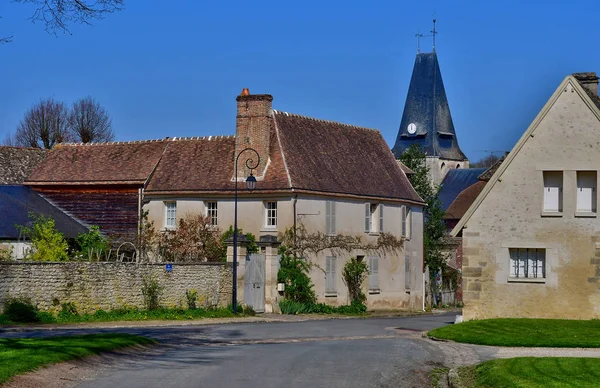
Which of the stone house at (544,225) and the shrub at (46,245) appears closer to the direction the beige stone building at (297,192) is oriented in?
the stone house

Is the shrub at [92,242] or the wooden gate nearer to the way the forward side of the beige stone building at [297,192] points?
the wooden gate

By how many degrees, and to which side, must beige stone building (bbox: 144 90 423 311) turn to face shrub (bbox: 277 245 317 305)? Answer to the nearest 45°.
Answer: approximately 45° to its right

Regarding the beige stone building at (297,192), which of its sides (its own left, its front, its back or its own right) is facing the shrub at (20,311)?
right

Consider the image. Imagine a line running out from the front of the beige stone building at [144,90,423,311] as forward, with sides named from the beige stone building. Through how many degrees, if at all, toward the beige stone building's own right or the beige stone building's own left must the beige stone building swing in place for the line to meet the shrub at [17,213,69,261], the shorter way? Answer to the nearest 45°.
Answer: approximately 90° to the beige stone building's own right

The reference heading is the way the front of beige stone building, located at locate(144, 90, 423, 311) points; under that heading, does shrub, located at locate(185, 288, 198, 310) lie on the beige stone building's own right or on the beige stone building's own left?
on the beige stone building's own right

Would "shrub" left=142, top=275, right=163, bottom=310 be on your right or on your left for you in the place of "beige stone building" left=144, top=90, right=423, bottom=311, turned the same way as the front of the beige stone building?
on your right

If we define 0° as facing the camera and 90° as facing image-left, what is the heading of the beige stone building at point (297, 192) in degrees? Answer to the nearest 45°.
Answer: approximately 315°

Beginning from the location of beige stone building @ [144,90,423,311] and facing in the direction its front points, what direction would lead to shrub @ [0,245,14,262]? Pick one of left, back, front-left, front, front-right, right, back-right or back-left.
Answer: right
